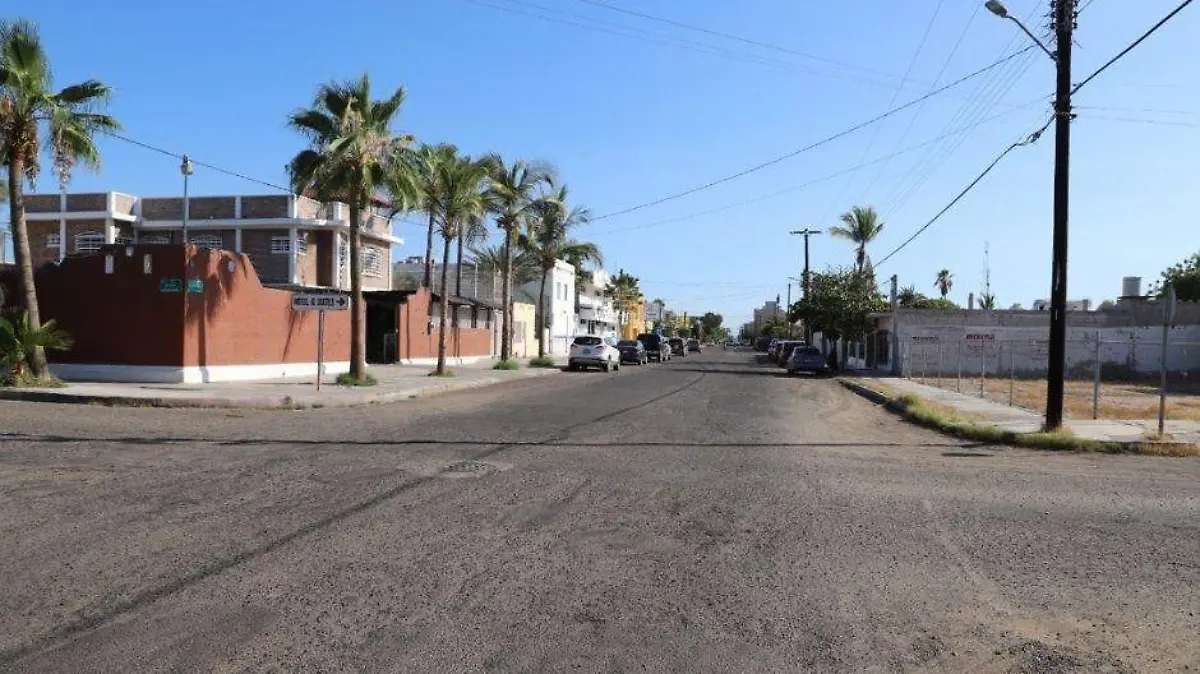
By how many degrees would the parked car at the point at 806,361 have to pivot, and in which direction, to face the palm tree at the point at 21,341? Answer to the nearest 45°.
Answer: approximately 135° to its left

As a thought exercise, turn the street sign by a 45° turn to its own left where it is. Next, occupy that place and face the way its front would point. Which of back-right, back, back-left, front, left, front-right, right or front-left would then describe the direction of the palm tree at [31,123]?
back-right

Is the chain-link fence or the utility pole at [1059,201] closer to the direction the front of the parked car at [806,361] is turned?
the chain-link fence

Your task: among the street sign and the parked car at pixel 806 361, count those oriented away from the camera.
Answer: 1

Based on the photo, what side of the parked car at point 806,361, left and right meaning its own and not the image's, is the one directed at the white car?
left

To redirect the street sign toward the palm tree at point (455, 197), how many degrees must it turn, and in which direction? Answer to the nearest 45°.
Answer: approximately 135° to its left

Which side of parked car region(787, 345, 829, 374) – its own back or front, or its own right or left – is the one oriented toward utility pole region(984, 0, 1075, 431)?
back

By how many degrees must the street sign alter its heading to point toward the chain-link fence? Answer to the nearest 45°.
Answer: approximately 90° to its left

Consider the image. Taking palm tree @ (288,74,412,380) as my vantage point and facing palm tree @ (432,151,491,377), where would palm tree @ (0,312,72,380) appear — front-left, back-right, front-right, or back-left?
back-left

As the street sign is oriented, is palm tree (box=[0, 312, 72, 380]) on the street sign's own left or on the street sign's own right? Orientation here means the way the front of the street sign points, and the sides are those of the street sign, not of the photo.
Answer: on the street sign's own right

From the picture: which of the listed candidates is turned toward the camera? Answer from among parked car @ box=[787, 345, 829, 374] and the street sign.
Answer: the street sign

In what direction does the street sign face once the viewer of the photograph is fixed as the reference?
facing the viewer

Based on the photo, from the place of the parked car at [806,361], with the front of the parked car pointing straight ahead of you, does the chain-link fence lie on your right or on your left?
on your right

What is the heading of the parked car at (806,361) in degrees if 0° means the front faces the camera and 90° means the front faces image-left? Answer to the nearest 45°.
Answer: approximately 180°
